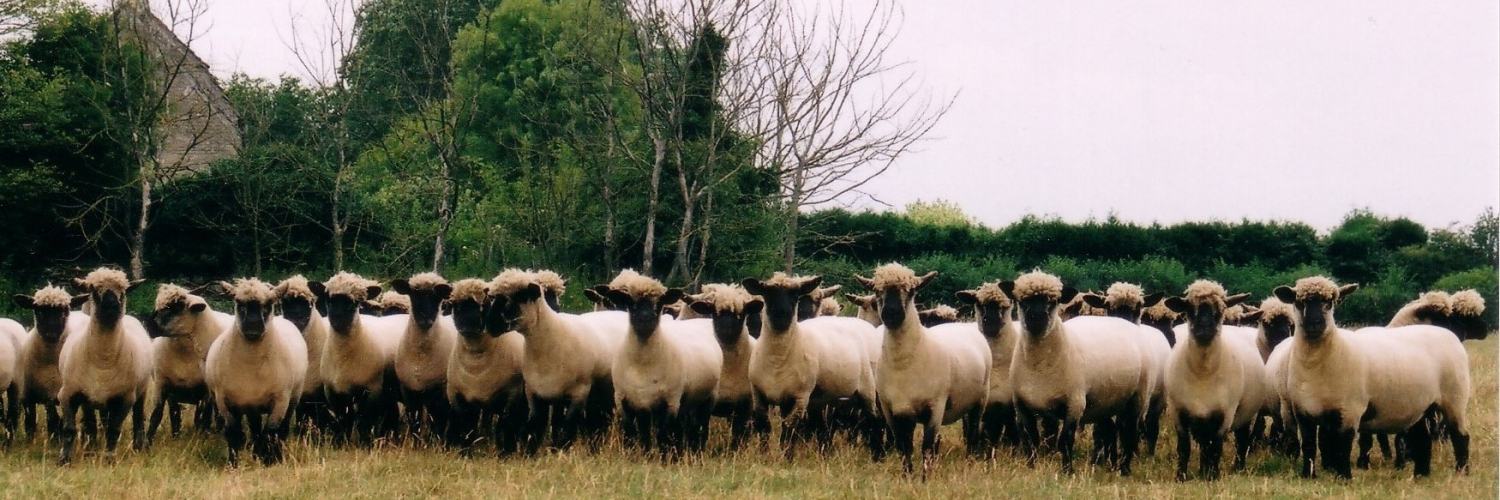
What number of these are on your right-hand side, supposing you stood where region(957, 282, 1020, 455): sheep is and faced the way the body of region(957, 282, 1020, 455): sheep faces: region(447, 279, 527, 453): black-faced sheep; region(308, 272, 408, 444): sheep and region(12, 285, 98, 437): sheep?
3

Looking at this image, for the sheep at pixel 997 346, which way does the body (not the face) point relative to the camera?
toward the camera

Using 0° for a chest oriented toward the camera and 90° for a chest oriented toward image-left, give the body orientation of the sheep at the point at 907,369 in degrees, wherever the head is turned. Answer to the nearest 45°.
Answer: approximately 45°

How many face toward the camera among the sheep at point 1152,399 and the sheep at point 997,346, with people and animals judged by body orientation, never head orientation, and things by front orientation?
2

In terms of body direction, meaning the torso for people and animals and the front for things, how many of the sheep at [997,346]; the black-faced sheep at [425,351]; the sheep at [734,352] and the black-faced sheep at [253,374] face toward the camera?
4

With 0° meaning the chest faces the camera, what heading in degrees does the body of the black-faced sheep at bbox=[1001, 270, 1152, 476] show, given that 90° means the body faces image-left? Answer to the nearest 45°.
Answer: approximately 45°

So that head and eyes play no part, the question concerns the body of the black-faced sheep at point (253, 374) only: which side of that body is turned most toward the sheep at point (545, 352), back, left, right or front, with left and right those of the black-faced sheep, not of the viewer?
left

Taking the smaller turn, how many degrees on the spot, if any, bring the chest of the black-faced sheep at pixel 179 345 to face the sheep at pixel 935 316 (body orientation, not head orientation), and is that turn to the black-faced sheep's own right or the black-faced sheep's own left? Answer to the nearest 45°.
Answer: approximately 135° to the black-faced sheep's own left

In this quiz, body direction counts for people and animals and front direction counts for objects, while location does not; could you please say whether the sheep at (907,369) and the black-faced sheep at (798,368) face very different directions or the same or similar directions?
same or similar directions

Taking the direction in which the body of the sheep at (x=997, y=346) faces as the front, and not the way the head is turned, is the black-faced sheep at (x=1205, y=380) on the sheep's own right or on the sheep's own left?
on the sheep's own left

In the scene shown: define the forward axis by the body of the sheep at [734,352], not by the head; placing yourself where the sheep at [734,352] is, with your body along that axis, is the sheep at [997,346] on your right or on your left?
on your left

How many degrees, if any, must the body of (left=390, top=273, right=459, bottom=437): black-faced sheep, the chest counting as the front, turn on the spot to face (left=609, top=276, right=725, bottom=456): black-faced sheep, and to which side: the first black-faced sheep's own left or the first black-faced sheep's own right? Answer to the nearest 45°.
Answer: approximately 45° to the first black-faced sheep's own left
